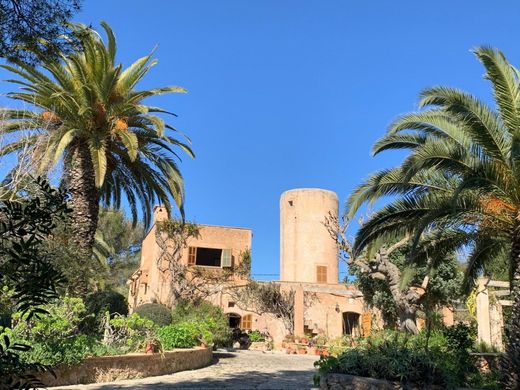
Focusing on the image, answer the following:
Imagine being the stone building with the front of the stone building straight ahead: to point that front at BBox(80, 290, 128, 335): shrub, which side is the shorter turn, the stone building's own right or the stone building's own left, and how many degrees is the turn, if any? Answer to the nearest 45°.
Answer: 0° — it already faces it

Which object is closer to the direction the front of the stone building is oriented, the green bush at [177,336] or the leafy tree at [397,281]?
the green bush

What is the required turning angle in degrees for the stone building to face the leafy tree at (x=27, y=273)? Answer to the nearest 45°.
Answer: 0° — it already faces it

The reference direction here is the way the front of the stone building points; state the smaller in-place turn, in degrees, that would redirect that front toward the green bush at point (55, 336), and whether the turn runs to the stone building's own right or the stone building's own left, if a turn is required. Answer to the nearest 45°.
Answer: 0° — it already faces it

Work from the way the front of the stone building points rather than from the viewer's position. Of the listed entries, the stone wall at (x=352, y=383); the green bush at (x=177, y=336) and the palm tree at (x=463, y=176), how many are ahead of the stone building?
3

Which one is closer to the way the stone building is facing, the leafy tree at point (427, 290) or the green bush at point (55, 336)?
the green bush

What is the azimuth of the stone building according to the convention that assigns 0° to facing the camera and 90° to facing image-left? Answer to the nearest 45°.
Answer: approximately 0°

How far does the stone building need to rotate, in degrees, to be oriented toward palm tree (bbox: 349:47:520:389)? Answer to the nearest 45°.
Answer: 0° — it already faces it

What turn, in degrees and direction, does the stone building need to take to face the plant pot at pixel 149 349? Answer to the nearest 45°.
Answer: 0° — it already faces it

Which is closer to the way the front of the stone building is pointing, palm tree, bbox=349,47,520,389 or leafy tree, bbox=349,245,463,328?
the palm tree
